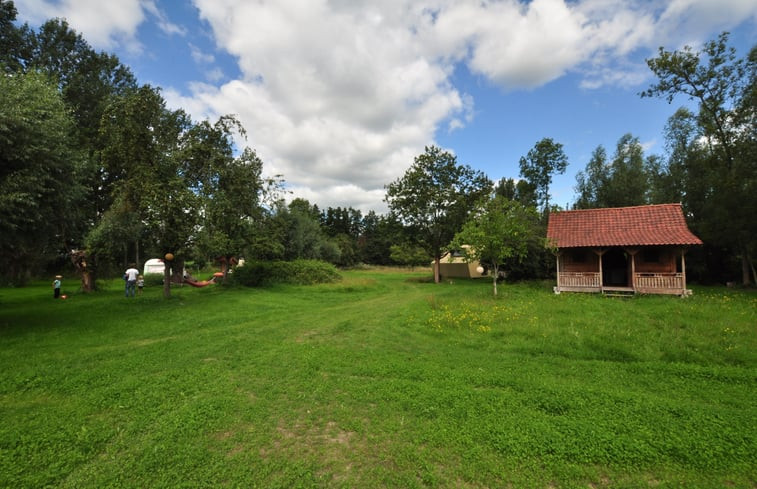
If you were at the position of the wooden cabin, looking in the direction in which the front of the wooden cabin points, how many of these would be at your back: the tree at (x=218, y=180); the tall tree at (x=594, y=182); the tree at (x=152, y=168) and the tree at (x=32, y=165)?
1

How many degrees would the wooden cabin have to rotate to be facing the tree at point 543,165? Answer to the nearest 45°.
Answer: approximately 180°

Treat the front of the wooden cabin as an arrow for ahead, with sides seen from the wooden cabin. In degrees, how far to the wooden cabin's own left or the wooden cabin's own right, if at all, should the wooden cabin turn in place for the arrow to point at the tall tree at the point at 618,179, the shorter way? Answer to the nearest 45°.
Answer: approximately 180°

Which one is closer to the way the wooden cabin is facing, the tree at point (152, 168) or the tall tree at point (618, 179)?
the tree

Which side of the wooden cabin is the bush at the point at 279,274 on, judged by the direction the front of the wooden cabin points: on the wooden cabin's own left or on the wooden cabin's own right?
on the wooden cabin's own right

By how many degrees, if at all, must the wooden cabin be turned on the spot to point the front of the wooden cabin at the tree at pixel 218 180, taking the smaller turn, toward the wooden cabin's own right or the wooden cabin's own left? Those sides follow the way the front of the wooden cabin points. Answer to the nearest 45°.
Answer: approximately 45° to the wooden cabin's own right

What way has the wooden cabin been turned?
toward the camera

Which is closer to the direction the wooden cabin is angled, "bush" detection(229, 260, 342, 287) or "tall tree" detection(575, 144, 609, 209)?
the bush

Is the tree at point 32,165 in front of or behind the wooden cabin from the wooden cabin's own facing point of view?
in front

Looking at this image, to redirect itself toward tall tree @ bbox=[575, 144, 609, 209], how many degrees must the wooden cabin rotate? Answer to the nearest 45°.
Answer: approximately 180°
